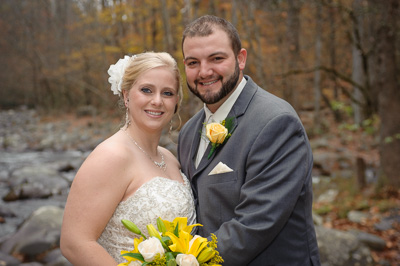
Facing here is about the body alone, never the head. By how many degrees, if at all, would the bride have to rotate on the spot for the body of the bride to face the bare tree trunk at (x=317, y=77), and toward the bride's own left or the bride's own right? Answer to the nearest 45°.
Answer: approximately 90° to the bride's own left

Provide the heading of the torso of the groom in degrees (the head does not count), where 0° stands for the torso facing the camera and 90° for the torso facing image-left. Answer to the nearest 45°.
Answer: approximately 45°

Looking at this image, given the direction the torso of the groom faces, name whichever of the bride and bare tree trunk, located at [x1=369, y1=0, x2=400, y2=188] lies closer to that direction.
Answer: the bride

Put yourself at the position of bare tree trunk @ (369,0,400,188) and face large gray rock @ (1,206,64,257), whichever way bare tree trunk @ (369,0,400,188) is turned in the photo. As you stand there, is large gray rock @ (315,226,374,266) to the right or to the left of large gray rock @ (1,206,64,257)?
left

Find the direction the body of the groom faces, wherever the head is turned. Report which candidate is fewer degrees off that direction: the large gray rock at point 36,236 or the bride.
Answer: the bride

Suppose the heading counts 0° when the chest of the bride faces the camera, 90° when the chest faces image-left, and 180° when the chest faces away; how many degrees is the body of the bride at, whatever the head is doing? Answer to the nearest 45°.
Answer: approximately 315°

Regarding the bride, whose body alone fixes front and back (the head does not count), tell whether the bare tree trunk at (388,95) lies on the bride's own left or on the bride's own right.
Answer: on the bride's own left

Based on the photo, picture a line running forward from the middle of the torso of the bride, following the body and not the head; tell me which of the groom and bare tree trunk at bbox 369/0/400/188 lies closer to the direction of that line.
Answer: the groom

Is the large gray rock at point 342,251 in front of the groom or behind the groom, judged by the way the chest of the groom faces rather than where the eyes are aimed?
behind

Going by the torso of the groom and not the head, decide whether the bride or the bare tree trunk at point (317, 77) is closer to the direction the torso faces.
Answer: the bride

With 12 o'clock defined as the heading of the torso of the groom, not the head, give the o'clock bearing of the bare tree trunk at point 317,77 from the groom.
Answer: The bare tree trunk is roughly at 5 o'clock from the groom.

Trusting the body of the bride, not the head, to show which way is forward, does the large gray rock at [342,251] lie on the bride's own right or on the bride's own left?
on the bride's own left
